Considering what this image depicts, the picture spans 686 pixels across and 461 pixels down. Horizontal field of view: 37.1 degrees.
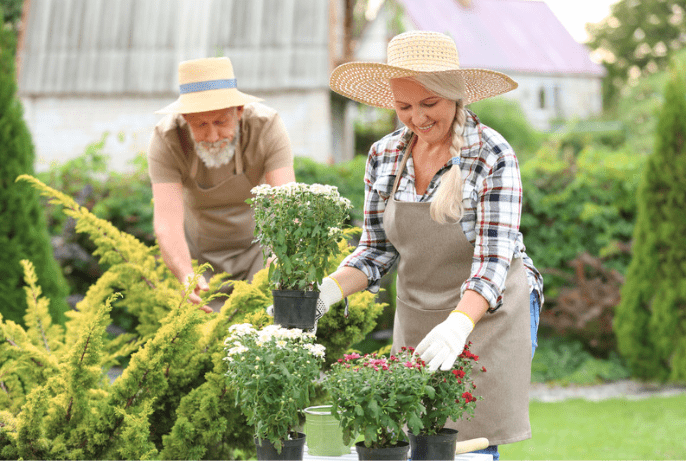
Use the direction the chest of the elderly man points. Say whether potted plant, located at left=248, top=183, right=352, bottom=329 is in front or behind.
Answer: in front

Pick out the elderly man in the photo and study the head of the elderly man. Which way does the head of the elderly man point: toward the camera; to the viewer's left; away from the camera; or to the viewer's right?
toward the camera

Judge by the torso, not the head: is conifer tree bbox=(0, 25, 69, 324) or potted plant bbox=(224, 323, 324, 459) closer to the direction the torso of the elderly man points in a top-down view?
the potted plant

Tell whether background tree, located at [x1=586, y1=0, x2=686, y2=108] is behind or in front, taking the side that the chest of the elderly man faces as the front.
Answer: behind

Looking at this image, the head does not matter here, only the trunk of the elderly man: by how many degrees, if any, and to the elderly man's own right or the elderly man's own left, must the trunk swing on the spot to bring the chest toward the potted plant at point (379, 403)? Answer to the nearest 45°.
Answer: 0° — they already face it

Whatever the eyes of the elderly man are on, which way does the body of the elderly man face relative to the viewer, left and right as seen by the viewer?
facing the viewer

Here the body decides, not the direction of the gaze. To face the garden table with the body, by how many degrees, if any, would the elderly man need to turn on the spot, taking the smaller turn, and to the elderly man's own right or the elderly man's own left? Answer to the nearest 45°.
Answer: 0° — they already face it

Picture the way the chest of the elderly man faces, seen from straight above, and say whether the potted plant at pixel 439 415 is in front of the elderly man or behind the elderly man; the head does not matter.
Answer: in front
